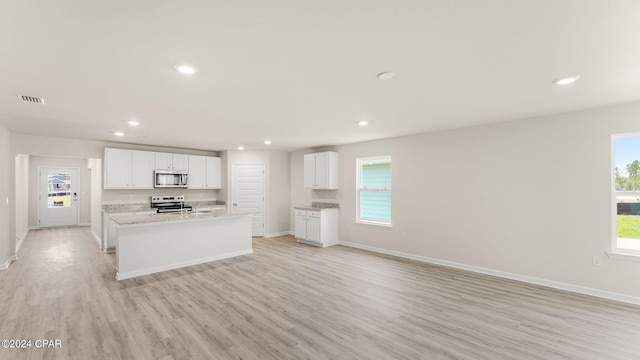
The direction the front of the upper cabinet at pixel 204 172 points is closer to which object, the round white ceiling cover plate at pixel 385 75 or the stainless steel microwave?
the round white ceiling cover plate

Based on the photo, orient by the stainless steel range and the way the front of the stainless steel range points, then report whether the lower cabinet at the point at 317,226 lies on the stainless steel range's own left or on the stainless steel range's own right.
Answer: on the stainless steel range's own left

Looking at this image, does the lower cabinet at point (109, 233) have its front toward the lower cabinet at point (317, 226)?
no

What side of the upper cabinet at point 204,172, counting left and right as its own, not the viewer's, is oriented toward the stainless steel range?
right

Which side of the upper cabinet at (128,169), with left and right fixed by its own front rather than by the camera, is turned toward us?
front

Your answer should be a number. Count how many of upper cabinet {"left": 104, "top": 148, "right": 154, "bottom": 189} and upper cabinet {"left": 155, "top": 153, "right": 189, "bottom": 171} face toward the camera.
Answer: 2

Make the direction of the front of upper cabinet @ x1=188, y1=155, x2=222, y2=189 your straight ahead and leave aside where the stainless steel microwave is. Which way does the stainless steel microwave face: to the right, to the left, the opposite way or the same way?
the same way

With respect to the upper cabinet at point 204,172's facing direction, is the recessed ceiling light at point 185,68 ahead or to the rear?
ahead

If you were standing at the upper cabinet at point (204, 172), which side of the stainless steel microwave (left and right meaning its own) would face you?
left

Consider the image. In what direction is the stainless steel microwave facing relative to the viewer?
toward the camera

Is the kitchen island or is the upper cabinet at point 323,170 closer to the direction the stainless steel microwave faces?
the kitchen island

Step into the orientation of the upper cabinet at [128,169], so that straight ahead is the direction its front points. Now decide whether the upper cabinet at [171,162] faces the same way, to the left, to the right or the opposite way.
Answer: the same way

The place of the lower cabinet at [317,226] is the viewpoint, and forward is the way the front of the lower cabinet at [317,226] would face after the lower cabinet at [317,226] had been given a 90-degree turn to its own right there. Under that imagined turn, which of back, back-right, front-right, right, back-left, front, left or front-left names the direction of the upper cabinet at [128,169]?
front-left

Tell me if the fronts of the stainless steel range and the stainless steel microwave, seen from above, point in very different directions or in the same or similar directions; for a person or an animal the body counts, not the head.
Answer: same or similar directions

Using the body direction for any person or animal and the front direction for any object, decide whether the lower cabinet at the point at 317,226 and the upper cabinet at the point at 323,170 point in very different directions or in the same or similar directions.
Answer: same or similar directions

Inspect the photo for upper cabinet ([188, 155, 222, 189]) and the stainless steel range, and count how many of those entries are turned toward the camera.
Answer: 2

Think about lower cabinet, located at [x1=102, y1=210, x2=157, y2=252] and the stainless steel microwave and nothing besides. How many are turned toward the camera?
2

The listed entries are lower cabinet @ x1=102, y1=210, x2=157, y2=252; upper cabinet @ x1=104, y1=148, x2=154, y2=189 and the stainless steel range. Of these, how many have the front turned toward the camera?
3
